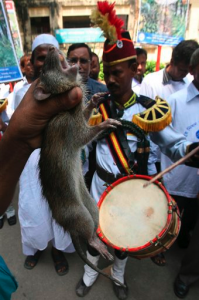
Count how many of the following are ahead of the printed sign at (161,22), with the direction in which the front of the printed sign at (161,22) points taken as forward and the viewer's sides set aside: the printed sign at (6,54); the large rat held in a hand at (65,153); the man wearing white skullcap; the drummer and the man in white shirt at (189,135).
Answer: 5

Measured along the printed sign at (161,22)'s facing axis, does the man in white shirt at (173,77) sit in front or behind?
in front

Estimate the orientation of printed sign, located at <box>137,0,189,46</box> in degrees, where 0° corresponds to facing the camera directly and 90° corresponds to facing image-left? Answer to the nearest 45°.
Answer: approximately 0°

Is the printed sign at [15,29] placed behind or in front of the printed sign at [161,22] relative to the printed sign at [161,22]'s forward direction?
in front

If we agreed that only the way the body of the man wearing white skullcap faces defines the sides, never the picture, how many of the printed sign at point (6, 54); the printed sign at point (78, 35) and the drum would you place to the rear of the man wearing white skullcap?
2

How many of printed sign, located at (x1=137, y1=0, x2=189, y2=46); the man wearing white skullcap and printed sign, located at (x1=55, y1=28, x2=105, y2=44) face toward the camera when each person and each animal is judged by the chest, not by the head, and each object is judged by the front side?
3

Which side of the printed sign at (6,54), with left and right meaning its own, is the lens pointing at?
front

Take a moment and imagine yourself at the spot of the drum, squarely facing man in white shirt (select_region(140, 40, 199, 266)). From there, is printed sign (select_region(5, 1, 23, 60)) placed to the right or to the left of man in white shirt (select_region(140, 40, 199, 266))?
left
